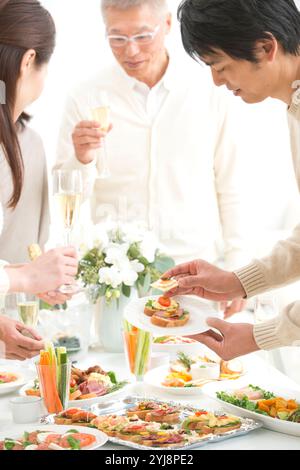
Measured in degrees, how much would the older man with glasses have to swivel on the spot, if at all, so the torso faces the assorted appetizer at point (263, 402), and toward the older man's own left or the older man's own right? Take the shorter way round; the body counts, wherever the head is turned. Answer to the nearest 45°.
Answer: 0° — they already face it

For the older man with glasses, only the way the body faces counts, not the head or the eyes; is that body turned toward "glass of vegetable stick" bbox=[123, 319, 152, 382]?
yes

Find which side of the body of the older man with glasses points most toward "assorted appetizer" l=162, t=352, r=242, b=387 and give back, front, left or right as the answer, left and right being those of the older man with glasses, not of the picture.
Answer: front

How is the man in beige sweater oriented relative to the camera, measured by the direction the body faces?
to the viewer's left

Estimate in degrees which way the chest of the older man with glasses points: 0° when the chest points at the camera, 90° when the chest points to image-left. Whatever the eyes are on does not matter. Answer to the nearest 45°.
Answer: approximately 0°

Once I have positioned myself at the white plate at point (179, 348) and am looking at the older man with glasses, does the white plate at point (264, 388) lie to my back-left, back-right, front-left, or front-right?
back-right

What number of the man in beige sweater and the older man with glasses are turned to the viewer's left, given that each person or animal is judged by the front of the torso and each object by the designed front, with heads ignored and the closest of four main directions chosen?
1

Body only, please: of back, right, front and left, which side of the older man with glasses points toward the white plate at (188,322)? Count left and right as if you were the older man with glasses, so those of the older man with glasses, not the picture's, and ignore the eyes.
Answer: front

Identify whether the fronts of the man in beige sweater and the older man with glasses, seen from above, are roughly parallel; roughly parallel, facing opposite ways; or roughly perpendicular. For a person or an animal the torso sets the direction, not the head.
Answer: roughly perpendicular
